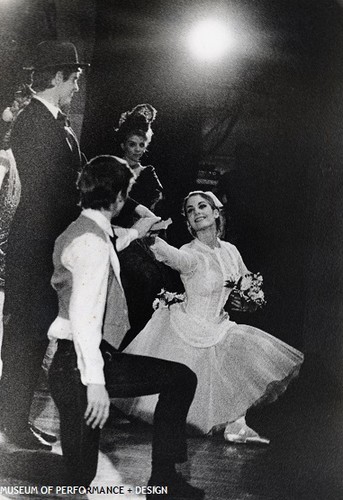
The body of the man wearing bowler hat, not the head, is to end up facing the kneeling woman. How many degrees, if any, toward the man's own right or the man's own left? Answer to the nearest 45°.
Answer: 0° — they already face them

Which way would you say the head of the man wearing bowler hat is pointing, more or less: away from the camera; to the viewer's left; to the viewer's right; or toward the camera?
to the viewer's right

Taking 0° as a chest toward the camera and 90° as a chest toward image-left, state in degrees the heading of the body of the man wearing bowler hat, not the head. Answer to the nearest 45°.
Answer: approximately 270°
